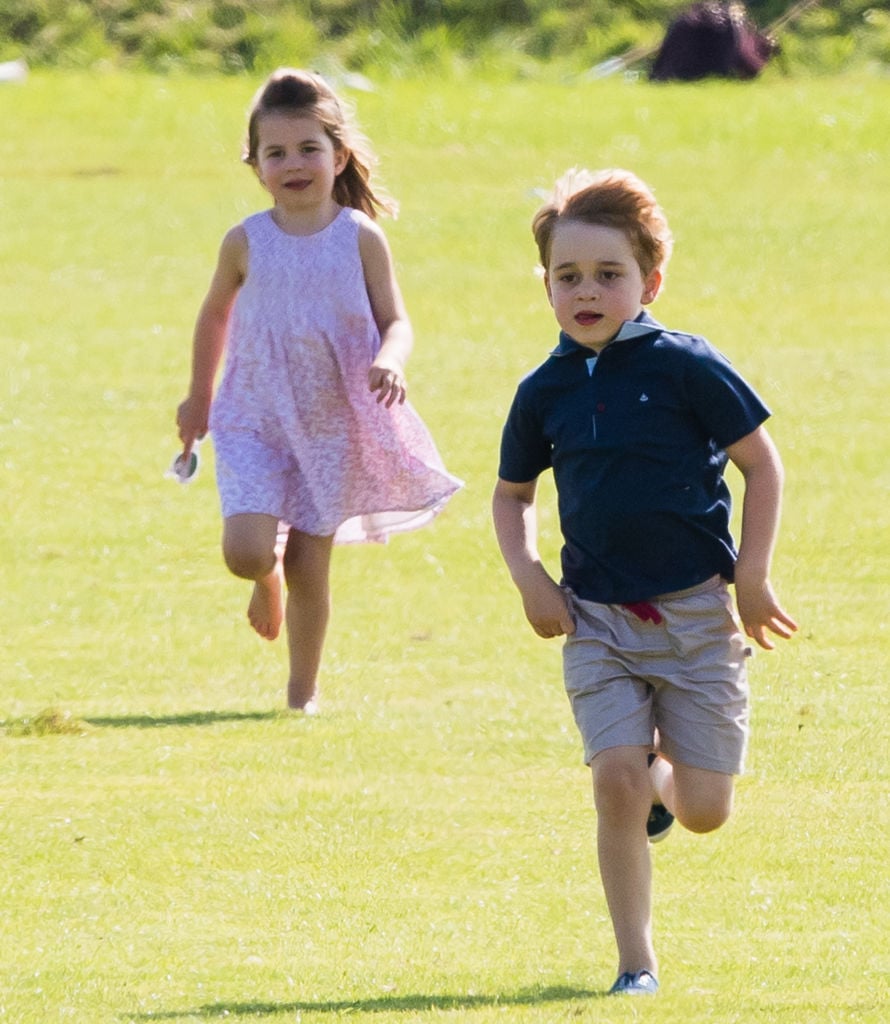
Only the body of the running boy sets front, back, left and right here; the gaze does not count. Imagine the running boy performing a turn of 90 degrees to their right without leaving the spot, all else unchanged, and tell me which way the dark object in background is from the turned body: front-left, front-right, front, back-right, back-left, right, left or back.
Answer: front-right

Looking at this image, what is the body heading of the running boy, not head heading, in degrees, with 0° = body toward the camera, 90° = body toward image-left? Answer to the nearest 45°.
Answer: approximately 45°
